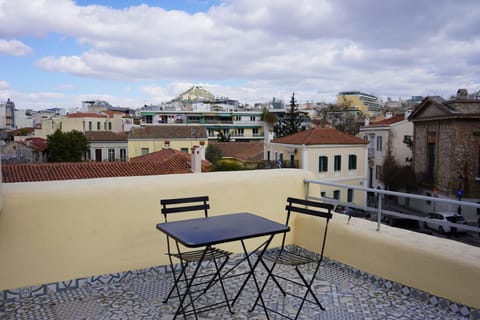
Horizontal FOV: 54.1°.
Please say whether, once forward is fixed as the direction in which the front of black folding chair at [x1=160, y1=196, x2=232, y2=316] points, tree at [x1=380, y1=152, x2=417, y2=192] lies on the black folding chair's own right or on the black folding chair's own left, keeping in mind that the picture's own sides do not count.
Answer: on the black folding chair's own left

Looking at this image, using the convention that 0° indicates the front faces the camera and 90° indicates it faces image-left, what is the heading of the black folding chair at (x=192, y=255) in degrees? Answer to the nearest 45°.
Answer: approximately 315°

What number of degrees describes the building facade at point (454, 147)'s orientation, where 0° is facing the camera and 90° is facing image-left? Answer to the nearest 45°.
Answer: approximately 45°

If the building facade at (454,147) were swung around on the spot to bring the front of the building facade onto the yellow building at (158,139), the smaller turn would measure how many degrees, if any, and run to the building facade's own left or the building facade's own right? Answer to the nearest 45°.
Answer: approximately 45° to the building facade's own right

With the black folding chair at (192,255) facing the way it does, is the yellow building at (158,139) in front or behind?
behind

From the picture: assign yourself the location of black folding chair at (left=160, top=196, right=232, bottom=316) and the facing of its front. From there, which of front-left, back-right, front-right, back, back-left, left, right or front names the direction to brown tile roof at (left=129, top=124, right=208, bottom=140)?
back-left

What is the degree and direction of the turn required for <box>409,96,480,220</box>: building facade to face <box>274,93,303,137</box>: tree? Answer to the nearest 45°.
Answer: approximately 90° to its right

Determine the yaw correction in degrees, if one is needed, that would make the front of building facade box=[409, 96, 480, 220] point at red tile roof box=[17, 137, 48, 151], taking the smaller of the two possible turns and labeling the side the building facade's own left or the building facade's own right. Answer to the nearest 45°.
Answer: approximately 45° to the building facade's own right

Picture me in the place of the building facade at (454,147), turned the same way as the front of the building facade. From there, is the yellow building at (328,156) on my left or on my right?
on my right

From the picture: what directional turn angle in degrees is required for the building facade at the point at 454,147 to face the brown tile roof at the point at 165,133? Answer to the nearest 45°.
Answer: approximately 45° to its right

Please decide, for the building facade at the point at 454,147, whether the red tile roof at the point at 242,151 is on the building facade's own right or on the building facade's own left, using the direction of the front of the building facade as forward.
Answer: on the building facade's own right

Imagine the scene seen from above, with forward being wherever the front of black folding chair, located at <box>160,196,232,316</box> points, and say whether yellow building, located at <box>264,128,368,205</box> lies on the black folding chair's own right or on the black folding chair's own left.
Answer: on the black folding chair's own left
